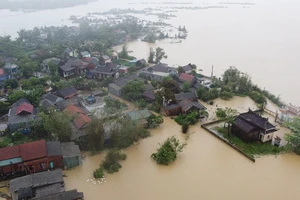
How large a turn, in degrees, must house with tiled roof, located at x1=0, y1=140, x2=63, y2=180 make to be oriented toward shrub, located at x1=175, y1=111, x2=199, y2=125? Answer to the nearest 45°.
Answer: approximately 90° to its left

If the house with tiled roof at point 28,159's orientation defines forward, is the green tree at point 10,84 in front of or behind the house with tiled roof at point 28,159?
behind

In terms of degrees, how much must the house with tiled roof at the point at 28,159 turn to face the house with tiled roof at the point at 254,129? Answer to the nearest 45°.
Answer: approximately 90° to its left

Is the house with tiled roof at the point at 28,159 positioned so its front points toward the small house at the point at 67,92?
no

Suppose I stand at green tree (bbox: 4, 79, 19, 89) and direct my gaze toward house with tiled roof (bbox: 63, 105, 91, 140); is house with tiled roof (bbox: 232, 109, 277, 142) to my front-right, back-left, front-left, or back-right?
front-left

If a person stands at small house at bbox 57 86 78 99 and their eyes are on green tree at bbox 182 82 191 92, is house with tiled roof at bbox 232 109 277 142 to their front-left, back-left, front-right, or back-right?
front-right

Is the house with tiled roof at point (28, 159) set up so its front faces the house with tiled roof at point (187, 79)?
no

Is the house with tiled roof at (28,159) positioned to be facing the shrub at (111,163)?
no

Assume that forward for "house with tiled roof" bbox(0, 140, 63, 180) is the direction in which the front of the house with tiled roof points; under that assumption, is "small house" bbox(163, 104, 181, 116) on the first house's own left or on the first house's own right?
on the first house's own left

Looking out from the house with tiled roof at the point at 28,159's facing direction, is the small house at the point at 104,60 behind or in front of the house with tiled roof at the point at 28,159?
behind

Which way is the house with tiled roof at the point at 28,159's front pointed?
toward the camera

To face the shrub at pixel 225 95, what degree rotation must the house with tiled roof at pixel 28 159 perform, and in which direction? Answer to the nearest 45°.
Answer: approximately 90° to its left

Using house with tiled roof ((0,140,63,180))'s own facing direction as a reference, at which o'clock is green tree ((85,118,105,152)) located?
The green tree is roughly at 9 o'clock from the house with tiled roof.

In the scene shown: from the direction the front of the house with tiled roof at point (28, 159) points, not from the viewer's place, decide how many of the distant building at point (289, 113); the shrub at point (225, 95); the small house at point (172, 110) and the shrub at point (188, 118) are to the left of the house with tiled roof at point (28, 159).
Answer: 4

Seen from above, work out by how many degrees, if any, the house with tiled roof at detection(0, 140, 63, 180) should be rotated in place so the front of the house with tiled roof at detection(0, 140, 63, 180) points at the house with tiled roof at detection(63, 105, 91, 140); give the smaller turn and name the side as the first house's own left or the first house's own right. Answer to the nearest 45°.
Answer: approximately 135° to the first house's own left

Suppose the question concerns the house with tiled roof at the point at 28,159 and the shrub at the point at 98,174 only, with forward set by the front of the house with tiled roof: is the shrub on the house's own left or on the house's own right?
on the house's own left

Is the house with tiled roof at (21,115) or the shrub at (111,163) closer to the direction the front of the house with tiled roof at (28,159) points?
the shrub

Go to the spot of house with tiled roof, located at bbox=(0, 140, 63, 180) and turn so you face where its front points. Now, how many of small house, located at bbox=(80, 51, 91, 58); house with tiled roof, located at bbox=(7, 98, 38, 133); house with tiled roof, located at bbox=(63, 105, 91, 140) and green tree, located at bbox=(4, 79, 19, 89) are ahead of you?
0

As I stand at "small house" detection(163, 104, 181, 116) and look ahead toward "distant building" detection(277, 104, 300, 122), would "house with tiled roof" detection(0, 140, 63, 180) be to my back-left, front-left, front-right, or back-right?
back-right
